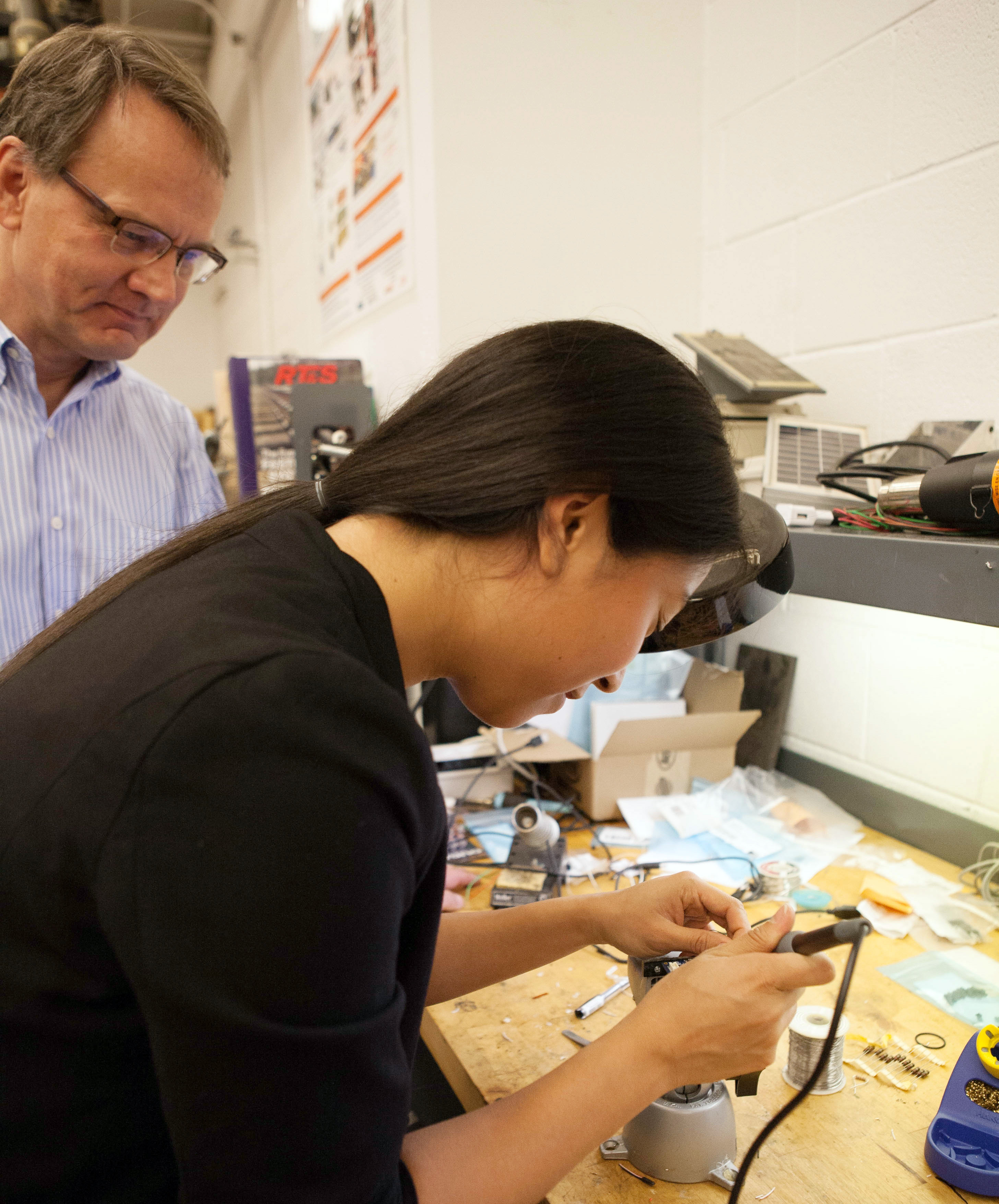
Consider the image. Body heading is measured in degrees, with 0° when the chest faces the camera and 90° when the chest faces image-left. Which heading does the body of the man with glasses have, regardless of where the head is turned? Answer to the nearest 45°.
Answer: approximately 315°

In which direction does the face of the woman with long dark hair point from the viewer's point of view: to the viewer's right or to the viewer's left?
to the viewer's right

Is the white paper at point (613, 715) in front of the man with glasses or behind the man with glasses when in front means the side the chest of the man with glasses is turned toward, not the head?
in front

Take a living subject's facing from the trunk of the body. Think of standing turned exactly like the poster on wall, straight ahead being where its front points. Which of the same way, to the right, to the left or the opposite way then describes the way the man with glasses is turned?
to the left

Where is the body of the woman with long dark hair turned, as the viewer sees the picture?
to the viewer's right

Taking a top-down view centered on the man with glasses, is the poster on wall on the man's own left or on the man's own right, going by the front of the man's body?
on the man's own left

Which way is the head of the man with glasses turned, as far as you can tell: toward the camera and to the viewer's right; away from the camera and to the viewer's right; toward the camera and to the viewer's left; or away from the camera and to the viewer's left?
toward the camera and to the viewer's right

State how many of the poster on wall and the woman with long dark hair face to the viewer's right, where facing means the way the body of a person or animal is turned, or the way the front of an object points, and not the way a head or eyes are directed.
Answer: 1

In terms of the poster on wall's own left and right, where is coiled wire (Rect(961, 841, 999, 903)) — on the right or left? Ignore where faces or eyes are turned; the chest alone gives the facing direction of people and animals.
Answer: on its left

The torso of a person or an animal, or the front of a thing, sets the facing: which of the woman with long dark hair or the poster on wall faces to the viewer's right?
the woman with long dark hair

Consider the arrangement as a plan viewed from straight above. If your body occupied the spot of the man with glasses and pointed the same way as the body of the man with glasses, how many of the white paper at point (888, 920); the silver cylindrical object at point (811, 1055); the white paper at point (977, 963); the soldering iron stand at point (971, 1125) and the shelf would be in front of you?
5

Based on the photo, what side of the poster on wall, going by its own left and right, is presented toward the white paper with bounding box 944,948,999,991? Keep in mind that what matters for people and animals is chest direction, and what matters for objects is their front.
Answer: left

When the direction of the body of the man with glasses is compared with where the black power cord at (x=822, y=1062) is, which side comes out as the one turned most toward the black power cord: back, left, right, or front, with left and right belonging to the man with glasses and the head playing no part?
front
